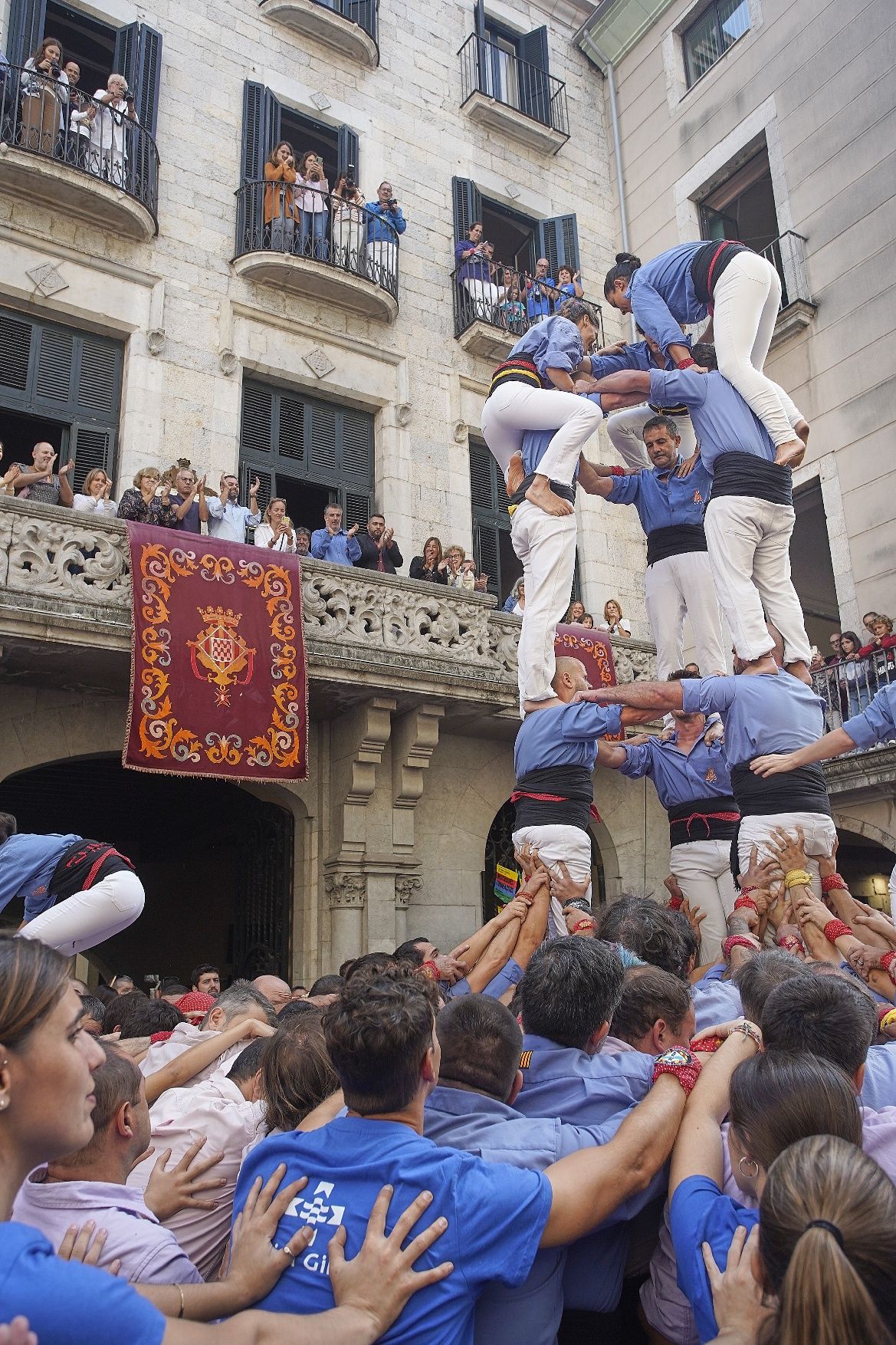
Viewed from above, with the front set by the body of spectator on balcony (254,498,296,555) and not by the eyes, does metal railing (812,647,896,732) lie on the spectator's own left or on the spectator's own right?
on the spectator's own left

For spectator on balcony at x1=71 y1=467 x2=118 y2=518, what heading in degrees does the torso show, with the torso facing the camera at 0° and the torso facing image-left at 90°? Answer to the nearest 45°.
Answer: approximately 315°

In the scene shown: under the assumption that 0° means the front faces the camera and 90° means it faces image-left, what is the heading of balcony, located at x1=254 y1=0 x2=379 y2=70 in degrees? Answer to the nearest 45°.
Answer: approximately 315°

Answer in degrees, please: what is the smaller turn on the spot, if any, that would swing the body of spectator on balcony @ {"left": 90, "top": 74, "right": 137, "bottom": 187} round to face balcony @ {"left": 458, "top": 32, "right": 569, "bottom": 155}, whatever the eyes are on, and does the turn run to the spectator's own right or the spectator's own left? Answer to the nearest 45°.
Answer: approximately 45° to the spectator's own left

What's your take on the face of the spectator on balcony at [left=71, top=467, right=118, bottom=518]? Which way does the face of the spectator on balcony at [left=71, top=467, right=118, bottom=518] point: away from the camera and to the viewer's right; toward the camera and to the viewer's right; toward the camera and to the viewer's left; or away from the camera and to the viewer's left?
toward the camera and to the viewer's right

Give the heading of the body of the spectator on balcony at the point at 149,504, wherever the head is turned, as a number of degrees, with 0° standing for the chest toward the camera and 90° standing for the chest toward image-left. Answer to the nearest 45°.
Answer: approximately 315°

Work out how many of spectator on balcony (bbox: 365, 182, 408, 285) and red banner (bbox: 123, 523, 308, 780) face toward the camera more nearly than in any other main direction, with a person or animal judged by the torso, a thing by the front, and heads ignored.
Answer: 2

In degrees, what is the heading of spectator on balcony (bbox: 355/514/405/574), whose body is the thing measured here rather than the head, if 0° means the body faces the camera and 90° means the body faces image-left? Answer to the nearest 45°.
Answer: approximately 315°

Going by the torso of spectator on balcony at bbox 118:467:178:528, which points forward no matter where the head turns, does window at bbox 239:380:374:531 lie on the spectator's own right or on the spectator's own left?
on the spectator's own left
